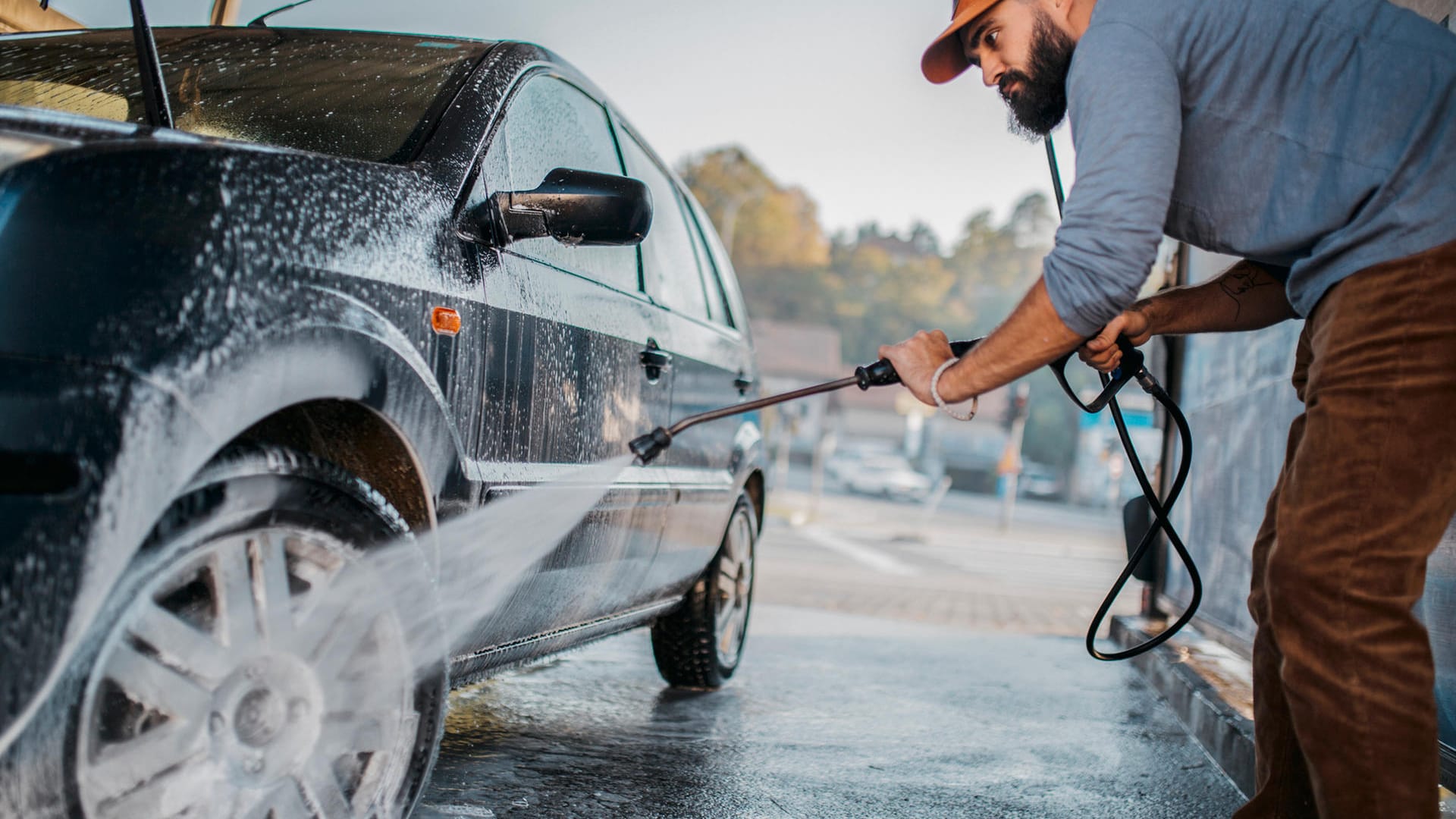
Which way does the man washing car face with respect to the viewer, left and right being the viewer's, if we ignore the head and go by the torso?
facing to the left of the viewer

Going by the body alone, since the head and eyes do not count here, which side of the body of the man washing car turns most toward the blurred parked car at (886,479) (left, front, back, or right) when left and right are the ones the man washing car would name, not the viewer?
right

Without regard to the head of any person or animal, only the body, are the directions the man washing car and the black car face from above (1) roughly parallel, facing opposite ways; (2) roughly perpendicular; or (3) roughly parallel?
roughly perpendicular

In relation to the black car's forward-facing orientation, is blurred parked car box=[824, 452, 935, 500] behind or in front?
behind

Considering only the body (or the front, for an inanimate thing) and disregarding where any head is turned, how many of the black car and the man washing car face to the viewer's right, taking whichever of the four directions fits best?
0

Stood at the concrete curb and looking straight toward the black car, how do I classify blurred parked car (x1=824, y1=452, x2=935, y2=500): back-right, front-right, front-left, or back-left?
back-right

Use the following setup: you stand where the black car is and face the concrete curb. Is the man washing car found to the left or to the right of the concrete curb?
right

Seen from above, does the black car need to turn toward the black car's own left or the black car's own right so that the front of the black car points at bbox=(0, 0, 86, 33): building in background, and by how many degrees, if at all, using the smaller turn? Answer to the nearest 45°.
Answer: approximately 90° to the black car's own right

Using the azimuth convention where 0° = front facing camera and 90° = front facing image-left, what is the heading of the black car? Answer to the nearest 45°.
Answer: approximately 45°

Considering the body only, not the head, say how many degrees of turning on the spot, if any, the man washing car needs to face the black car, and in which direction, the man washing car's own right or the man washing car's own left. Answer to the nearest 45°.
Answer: approximately 45° to the man washing car's own left

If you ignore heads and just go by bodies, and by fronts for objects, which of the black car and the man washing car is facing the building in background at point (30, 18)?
the man washing car

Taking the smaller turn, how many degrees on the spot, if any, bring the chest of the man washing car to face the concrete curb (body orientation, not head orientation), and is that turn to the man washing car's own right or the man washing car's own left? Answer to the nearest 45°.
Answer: approximately 90° to the man washing car's own right
